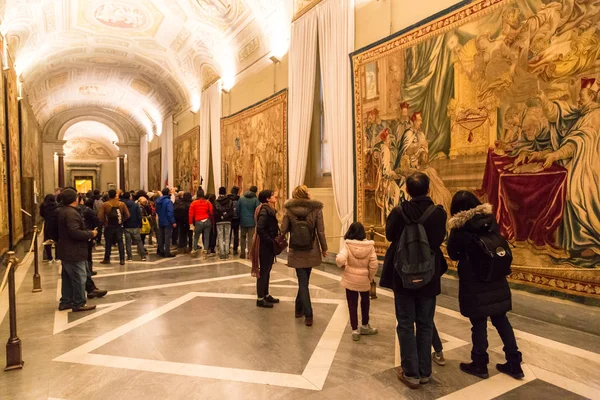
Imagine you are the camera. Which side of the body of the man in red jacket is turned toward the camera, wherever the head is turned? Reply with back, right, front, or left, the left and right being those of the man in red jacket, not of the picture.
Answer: back

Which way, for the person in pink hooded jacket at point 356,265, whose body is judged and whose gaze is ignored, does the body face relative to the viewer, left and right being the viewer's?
facing away from the viewer

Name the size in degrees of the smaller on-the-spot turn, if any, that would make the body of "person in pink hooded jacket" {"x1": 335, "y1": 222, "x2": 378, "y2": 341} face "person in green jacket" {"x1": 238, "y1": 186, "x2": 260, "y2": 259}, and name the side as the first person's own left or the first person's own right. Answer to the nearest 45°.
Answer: approximately 45° to the first person's own left

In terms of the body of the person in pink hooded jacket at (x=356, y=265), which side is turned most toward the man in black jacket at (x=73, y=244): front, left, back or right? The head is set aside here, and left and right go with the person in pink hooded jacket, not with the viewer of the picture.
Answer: left

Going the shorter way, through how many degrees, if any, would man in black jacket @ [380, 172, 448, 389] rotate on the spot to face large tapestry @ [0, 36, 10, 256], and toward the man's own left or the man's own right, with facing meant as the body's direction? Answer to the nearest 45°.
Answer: approximately 90° to the man's own left

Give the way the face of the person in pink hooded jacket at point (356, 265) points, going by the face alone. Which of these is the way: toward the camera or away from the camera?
away from the camera

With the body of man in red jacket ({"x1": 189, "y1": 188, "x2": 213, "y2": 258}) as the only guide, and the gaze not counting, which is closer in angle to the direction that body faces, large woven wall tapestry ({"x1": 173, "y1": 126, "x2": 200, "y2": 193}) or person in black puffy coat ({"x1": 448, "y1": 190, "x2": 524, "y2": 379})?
the large woven wall tapestry

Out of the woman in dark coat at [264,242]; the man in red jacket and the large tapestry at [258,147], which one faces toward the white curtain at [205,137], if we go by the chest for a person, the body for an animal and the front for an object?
the man in red jacket

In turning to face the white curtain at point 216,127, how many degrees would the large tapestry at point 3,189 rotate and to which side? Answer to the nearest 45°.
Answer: approximately 45° to its left

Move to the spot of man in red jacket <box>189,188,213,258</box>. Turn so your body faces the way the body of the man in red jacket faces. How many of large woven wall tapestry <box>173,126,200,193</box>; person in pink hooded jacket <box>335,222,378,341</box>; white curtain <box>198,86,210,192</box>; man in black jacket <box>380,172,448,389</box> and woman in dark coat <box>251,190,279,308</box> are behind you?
3

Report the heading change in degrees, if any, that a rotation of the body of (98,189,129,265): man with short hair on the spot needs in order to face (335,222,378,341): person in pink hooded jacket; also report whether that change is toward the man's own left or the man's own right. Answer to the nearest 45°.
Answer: approximately 180°

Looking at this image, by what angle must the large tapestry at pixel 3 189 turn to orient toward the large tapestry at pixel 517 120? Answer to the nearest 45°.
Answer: approximately 45° to its right

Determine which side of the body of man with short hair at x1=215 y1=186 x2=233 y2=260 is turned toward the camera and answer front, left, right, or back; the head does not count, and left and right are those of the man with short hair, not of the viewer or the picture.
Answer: back
